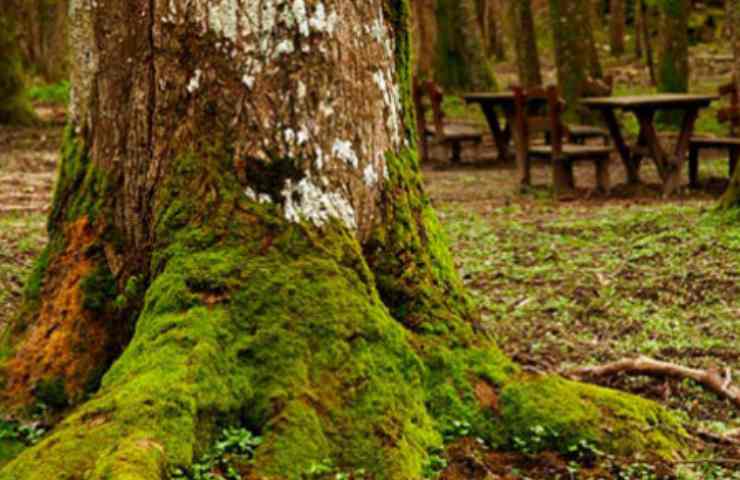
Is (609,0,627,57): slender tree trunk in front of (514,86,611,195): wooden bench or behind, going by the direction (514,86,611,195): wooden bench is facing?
in front

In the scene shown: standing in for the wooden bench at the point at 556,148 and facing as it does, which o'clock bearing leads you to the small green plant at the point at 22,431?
The small green plant is roughly at 5 o'clock from the wooden bench.

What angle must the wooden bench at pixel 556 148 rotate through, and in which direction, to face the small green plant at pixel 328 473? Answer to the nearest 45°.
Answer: approximately 135° to its right

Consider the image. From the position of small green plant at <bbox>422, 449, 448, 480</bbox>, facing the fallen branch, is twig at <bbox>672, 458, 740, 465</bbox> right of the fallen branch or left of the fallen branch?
right

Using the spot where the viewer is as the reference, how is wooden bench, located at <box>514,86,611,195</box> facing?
facing away from the viewer and to the right of the viewer

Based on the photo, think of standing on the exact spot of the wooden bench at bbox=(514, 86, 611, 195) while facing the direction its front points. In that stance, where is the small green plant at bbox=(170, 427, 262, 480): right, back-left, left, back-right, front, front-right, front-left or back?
back-right

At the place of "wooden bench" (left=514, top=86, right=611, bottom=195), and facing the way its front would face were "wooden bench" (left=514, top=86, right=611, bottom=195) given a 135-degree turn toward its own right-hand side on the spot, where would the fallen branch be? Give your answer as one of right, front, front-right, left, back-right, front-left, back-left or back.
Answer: front

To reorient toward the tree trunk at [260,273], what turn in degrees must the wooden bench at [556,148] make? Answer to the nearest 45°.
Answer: approximately 135° to its right
